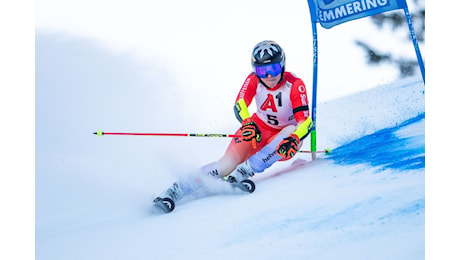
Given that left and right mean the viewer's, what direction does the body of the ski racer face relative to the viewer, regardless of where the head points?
facing the viewer
